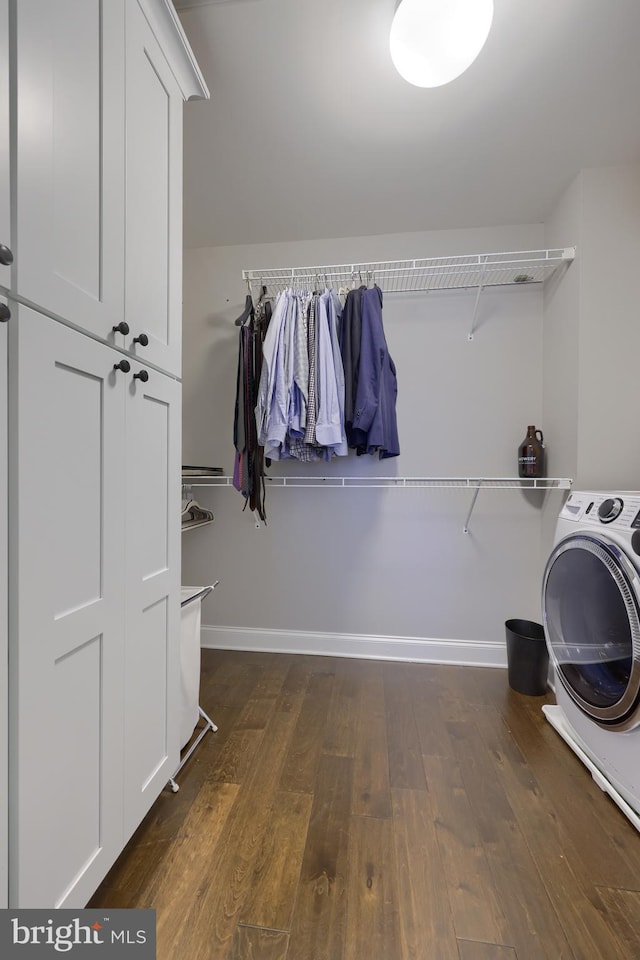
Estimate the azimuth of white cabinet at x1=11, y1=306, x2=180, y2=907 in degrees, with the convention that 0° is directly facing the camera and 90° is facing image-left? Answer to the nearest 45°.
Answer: approximately 315°

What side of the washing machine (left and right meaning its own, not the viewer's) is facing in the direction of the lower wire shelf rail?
right

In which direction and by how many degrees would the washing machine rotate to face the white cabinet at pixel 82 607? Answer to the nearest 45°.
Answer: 0° — it already faces it

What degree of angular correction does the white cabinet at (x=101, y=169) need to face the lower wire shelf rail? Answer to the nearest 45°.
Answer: approximately 90° to its left

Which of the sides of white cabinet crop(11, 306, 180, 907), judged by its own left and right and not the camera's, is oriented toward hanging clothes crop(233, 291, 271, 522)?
left

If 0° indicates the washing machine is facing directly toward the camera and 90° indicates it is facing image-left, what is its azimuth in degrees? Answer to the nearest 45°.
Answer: approximately 45°

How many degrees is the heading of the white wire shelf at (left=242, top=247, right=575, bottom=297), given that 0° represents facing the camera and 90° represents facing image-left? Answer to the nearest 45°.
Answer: approximately 0°

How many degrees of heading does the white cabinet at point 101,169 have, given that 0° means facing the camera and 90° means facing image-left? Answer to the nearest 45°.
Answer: approximately 315°

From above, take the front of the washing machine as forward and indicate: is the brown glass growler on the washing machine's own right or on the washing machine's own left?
on the washing machine's own right

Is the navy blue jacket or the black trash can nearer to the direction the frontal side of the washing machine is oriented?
the navy blue jacket
